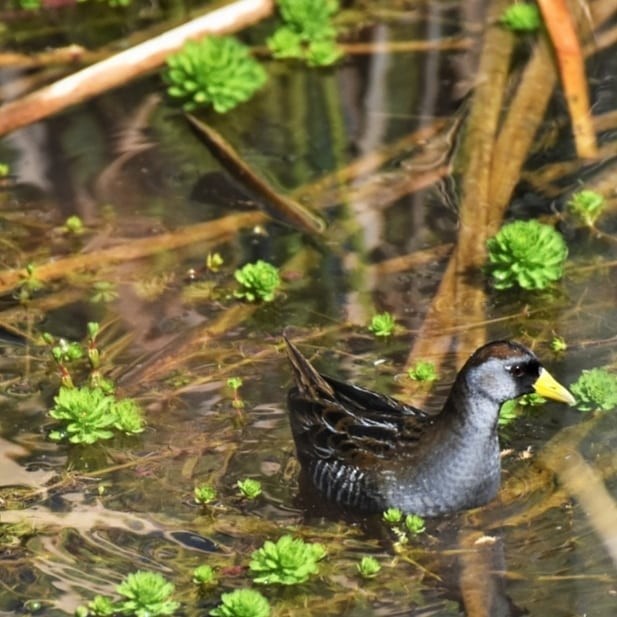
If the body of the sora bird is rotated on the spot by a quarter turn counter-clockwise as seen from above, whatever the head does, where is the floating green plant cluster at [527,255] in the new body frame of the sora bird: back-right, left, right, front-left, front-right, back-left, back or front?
front-right

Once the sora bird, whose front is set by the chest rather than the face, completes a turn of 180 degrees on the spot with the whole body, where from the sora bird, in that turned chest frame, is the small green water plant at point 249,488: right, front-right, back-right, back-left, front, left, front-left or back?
front

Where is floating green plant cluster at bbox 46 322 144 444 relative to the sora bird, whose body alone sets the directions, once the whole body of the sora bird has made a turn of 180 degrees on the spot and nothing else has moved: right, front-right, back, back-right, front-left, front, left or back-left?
front

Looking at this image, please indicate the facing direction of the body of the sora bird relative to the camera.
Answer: to the viewer's right

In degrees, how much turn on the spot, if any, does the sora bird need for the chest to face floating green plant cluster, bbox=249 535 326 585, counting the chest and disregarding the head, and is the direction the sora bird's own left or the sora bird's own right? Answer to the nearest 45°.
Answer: approximately 135° to the sora bird's own right

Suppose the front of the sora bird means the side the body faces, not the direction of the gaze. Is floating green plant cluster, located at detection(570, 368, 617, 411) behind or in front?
in front

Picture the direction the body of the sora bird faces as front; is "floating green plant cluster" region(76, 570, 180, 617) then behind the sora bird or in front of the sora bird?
behind
